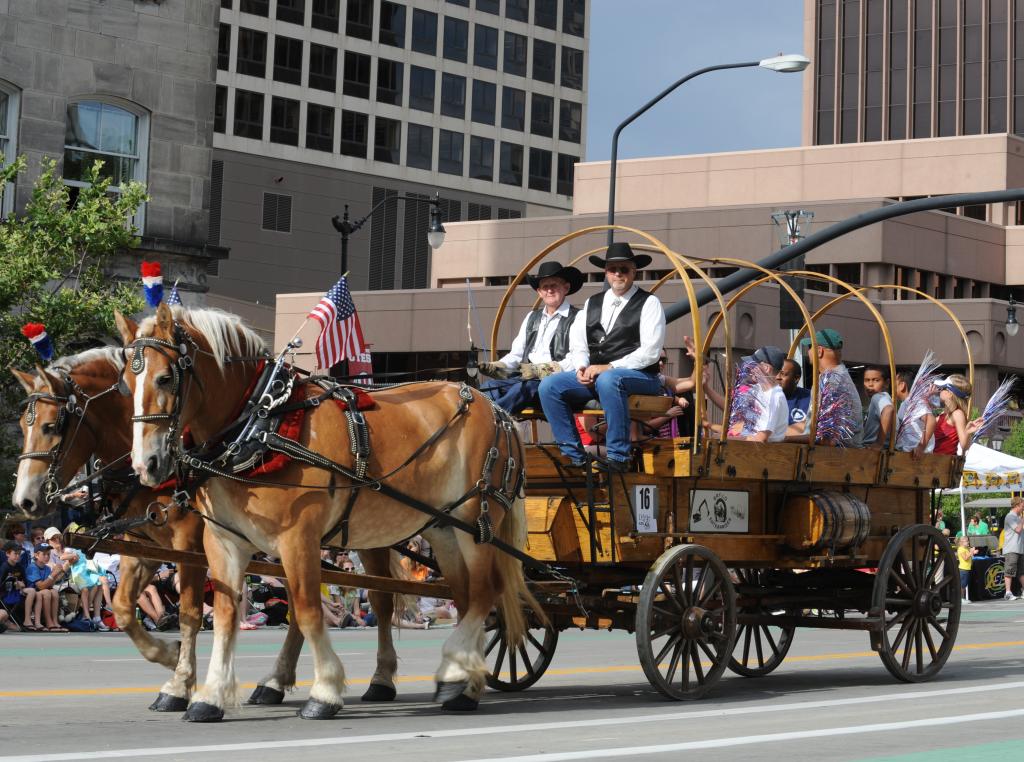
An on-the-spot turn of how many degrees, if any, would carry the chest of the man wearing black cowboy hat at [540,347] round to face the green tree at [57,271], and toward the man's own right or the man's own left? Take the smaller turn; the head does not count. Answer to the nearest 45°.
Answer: approximately 90° to the man's own right

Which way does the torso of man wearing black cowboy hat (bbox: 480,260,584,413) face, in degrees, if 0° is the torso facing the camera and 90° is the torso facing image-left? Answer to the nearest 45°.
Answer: approximately 45°

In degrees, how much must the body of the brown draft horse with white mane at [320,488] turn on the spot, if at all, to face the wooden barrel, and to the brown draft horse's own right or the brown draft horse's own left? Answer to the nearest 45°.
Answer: approximately 180°

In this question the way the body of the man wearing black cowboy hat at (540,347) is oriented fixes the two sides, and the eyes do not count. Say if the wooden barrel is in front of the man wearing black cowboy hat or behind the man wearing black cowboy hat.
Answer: behind

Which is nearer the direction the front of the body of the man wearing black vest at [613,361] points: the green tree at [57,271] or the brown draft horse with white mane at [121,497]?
the brown draft horse with white mane

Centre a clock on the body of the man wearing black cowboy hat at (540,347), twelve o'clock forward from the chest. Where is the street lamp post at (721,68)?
The street lamp post is roughly at 5 o'clock from the man wearing black cowboy hat.

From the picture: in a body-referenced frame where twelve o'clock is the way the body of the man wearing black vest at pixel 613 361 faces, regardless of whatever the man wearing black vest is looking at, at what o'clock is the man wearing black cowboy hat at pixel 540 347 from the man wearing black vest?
The man wearing black cowboy hat is roughly at 3 o'clock from the man wearing black vest.

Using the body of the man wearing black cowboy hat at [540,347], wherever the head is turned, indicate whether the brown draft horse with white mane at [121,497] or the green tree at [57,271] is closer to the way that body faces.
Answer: the brown draft horse with white mane

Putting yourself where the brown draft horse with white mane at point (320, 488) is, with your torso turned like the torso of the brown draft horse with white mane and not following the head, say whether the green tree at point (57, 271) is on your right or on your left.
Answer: on your right

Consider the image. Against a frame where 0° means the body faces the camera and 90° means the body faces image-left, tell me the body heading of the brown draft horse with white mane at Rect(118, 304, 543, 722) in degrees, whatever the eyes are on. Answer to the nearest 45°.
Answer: approximately 45°
